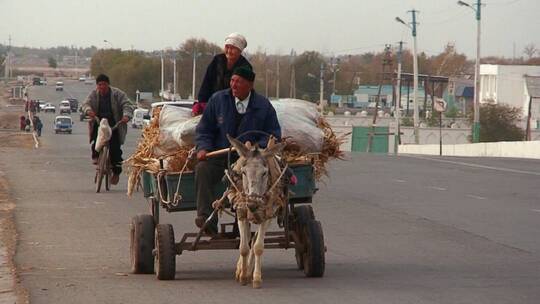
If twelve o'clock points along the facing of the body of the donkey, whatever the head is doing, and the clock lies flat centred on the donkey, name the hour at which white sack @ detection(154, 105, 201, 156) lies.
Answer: The white sack is roughly at 5 o'clock from the donkey.

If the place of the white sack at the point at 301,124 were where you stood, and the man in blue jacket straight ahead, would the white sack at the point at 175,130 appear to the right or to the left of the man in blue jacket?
right

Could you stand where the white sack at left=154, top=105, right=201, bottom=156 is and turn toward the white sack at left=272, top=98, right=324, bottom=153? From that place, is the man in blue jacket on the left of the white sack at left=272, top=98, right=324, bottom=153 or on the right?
right

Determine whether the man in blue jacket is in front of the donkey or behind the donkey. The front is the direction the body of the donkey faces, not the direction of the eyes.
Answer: behind

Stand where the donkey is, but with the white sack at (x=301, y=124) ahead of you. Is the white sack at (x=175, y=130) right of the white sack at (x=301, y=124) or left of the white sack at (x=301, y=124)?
left

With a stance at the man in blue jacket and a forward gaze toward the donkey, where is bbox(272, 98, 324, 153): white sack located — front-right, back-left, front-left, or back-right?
back-left

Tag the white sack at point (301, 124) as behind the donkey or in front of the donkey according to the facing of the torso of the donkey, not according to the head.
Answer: behind

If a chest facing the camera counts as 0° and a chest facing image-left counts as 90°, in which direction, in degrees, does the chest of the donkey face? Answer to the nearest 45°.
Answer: approximately 0°

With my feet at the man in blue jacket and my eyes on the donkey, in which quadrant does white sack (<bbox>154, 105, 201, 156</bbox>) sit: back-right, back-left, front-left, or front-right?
back-right
